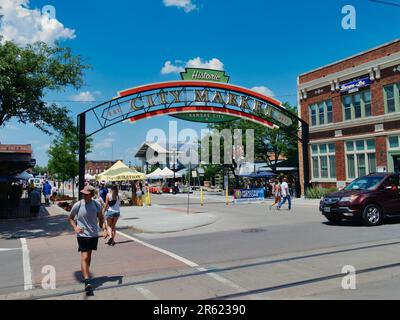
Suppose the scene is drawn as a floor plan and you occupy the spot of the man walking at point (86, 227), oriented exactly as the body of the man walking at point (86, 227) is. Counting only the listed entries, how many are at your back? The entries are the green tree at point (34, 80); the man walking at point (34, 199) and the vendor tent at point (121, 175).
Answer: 3

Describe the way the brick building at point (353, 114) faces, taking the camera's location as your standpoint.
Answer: facing the viewer and to the left of the viewer

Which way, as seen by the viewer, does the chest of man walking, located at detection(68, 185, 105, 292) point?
toward the camera

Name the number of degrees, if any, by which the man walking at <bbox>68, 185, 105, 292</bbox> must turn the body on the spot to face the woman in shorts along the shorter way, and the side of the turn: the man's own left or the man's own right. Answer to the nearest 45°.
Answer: approximately 180°

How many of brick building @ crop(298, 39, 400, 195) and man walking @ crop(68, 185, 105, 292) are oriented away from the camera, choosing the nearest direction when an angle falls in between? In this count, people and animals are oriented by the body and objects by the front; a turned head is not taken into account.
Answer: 0

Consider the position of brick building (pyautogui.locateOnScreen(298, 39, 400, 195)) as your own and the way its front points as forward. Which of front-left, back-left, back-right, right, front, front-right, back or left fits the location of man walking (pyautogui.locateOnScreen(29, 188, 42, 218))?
front

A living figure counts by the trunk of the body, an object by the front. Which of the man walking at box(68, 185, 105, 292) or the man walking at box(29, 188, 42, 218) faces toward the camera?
the man walking at box(68, 185, 105, 292)

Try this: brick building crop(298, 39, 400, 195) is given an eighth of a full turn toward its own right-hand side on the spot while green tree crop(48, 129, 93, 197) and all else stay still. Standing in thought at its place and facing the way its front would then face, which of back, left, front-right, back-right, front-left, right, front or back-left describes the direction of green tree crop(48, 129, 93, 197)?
front

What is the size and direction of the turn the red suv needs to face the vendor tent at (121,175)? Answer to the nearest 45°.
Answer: approximately 90° to its right
